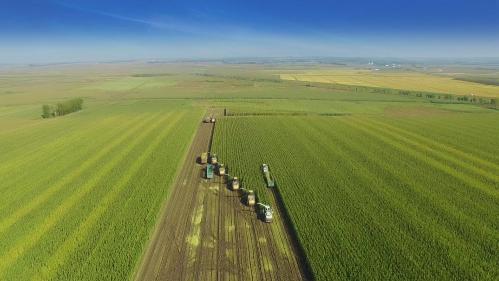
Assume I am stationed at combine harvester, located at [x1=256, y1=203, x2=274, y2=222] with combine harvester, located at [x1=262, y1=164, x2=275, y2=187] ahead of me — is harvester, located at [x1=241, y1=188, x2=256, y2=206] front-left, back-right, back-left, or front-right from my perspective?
front-left

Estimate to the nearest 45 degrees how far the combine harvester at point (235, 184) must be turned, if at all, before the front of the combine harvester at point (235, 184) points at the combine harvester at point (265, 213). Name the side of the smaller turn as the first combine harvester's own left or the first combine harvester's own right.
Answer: approximately 180°

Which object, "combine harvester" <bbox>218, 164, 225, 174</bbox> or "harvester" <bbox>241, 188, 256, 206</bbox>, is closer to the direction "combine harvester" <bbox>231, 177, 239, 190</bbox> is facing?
the combine harvester

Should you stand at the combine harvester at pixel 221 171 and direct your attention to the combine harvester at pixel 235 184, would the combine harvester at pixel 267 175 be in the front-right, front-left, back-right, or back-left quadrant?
front-left

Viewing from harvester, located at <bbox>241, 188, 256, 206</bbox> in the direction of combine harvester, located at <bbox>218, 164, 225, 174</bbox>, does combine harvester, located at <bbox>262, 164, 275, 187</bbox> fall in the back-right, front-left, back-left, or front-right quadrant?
front-right

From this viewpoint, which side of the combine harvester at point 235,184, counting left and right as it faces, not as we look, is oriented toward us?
back

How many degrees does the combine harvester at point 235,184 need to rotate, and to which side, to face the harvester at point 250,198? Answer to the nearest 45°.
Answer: approximately 180°

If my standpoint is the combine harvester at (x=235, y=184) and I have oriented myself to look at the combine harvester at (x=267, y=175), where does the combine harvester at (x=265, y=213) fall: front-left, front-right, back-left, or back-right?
back-right
